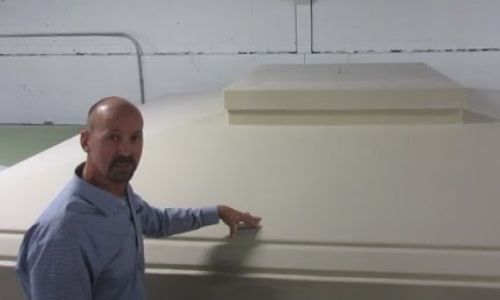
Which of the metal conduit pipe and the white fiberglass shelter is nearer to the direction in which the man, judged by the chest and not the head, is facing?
the white fiberglass shelter

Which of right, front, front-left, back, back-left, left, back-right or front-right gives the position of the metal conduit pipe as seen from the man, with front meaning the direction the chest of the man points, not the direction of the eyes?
back-left

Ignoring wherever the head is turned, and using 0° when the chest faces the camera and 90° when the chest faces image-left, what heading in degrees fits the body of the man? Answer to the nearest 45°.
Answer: approximately 315°
